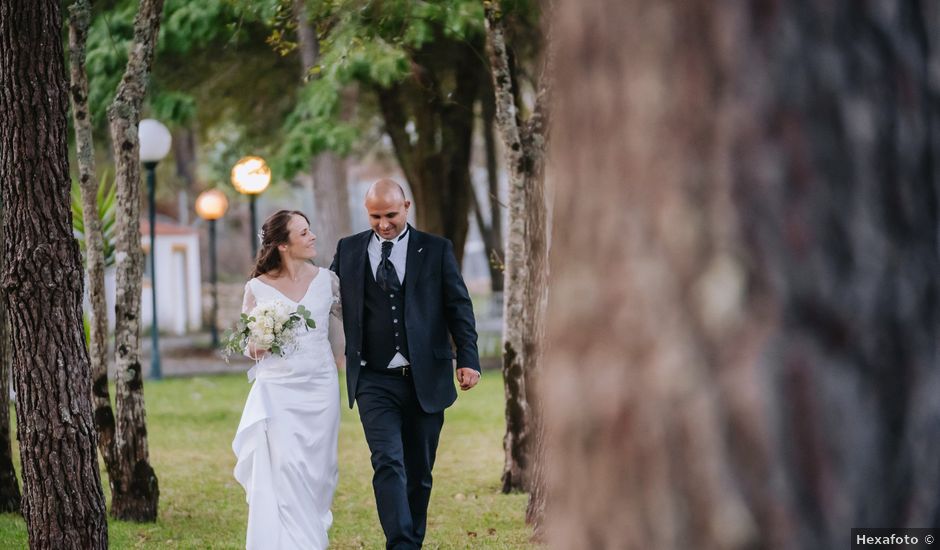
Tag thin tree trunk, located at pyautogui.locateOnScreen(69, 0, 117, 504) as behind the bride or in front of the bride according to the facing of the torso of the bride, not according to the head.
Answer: behind

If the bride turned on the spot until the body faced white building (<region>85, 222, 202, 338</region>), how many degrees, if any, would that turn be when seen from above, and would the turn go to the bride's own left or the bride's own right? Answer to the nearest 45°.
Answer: approximately 180°

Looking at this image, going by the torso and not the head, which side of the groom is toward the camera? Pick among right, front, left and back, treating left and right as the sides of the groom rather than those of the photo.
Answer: front

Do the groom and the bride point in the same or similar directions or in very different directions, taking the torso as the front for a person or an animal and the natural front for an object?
same or similar directions

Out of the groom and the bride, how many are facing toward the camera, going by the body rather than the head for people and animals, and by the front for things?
2

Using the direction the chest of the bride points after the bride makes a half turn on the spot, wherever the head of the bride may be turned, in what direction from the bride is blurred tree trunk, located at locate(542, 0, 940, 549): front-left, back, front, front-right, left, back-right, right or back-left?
back

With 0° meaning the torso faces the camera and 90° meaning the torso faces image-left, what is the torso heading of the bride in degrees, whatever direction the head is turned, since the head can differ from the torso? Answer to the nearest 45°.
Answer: approximately 0°

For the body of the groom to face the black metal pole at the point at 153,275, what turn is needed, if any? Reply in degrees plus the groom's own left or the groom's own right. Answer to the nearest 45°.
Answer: approximately 180°

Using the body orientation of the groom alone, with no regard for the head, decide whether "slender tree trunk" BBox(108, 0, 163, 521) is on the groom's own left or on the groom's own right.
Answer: on the groom's own right

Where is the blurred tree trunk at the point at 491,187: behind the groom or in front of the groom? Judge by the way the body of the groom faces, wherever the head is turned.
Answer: behind

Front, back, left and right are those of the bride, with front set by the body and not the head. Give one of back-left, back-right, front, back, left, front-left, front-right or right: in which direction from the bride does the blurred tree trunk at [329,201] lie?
back

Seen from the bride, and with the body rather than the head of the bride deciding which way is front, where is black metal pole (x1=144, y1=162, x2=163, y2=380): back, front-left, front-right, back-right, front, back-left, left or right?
back

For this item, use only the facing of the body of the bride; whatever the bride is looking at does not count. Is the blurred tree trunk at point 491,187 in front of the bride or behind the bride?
behind

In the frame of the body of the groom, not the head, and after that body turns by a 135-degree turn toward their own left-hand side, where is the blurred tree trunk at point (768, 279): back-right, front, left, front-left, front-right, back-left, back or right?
back-right

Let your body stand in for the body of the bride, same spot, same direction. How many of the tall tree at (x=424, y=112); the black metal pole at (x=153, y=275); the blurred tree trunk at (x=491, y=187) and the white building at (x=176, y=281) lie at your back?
4

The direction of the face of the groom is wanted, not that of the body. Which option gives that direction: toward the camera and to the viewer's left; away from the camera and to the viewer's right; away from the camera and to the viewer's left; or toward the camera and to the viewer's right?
toward the camera and to the viewer's left
